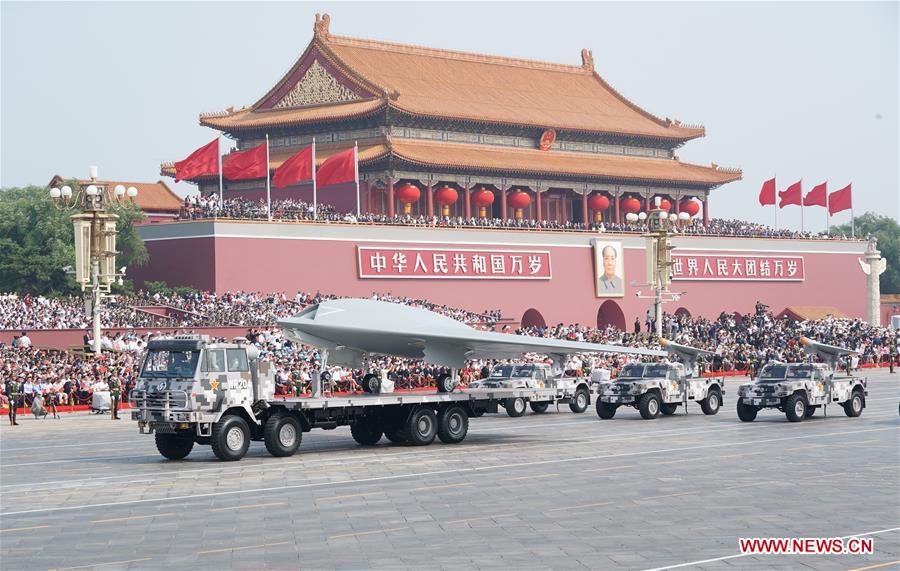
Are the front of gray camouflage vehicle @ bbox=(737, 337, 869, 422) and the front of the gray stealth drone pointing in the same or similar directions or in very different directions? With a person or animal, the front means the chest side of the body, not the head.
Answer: same or similar directions

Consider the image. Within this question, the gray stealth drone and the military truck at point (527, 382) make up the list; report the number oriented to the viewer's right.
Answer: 0

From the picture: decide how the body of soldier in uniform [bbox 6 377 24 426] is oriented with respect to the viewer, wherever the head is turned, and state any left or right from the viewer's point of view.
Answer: facing the viewer and to the right of the viewer

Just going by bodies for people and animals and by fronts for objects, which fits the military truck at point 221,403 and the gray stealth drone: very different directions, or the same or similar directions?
same or similar directions

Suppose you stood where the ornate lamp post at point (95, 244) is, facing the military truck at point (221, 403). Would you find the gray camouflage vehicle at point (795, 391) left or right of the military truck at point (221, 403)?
left

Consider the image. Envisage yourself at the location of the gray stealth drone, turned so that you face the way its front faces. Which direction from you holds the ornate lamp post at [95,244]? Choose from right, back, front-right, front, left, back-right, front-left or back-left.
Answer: right

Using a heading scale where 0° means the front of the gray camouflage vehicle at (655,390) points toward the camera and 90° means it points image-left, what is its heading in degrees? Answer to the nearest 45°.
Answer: approximately 45°

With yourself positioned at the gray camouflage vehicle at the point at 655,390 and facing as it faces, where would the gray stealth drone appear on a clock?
The gray stealth drone is roughly at 12 o'clock from the gray camouflage vehicle.

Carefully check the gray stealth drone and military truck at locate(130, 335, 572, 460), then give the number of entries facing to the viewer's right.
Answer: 0

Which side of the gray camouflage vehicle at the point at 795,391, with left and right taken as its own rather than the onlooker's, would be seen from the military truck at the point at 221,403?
front

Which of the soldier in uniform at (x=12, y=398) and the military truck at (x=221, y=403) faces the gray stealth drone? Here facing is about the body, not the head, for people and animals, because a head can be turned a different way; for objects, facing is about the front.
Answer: the soldier in uniform

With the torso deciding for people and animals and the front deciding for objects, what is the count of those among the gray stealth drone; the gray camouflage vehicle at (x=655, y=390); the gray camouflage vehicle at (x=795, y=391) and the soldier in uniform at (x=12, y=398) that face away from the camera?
0

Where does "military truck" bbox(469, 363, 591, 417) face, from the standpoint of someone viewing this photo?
facing the viewer and to the left of the viewer

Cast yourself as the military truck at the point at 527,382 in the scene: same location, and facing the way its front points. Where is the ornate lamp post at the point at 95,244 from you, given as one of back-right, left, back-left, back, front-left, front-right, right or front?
front-right

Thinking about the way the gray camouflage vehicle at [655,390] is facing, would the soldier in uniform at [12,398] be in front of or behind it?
in front

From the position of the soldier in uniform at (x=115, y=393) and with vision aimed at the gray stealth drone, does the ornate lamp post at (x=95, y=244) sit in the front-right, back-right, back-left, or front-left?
back-left

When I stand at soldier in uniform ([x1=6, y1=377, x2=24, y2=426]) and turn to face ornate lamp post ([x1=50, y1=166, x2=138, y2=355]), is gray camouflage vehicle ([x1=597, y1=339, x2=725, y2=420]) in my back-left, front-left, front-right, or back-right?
front-right

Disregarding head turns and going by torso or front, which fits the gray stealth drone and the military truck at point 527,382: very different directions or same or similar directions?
same or similar directions

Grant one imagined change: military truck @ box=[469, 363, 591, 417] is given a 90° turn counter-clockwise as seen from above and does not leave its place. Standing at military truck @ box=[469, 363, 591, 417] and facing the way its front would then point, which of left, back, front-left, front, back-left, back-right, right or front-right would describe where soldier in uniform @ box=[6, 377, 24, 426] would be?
back-right
